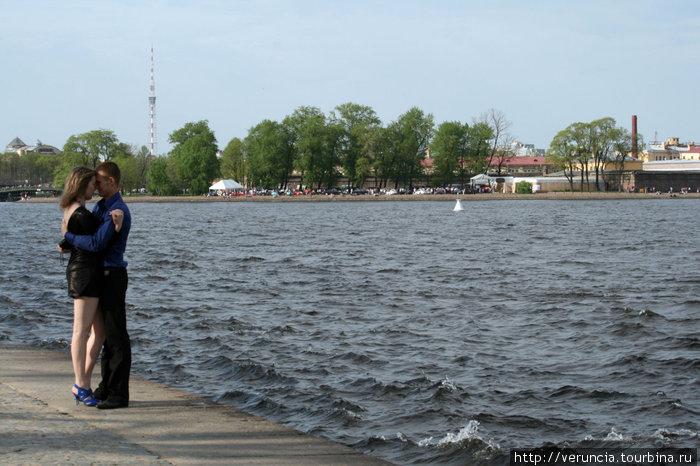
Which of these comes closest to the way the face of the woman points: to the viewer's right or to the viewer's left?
to the viewer's right

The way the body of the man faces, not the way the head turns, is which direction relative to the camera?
to the viewer's left

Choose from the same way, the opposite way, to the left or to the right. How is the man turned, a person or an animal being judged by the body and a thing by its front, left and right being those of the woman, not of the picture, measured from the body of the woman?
the opposite way

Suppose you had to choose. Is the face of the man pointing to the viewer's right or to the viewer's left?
to the viewer's left

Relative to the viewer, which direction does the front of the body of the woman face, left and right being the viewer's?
facing to the right of the viewer
